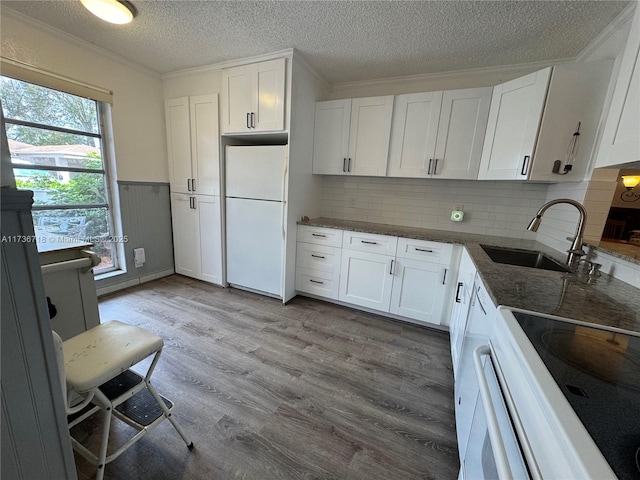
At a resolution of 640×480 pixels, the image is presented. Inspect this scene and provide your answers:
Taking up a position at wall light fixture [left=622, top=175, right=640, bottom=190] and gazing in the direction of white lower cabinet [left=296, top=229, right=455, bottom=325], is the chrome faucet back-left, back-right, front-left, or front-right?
front-left

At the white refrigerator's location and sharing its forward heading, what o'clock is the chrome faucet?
The chrome faucet is roughly at 9 o'clock from the white refrigerator.

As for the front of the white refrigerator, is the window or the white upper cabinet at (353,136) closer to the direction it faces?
the window

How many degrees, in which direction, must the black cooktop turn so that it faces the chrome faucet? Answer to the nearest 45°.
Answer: approximately 90° to its right

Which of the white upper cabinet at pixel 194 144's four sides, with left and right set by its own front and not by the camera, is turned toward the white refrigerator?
left

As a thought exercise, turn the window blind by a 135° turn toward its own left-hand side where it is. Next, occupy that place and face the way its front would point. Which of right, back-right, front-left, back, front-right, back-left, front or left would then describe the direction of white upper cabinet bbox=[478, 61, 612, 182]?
back-right

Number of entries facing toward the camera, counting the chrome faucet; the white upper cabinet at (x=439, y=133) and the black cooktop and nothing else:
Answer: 1

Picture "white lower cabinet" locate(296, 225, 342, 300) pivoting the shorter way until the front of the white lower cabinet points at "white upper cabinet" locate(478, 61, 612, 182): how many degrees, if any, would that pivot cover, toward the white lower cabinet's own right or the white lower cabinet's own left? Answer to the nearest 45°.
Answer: approximately 90° to the white lower cabinet's own left

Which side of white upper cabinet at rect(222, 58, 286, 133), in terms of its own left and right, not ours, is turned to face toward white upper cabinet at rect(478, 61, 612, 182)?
left

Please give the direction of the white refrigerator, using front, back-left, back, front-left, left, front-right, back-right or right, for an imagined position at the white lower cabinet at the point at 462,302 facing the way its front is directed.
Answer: front

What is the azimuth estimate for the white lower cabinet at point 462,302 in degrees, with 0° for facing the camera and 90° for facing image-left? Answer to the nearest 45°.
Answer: approximately 90°

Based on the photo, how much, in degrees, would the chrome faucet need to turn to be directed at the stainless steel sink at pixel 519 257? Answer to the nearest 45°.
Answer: approximately 45° to its right

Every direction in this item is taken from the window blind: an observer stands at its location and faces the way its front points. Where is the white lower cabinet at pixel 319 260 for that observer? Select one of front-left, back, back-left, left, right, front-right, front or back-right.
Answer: front

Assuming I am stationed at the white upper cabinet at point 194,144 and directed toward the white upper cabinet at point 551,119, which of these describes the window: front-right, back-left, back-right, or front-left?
back-right

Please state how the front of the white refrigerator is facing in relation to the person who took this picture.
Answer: facing the viewer and to the left of the viewer
